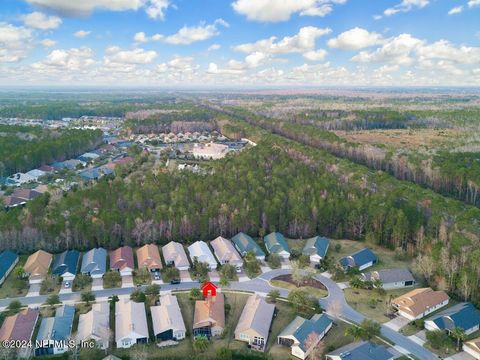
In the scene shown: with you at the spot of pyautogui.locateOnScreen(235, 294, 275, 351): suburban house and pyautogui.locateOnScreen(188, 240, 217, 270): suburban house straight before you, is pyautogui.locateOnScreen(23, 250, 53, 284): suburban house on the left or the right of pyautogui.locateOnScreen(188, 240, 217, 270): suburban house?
left

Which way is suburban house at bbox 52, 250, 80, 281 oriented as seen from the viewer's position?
toward the camera

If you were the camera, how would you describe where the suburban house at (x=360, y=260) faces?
facing the viewer and to the left of the viewer

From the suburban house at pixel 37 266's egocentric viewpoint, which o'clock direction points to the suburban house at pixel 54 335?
the suburban house at pixel 54 335 is roughly at 12 o'clock from the suburban house at pixel 37 266.

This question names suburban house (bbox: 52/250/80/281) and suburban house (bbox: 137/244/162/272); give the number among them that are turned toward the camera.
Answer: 2

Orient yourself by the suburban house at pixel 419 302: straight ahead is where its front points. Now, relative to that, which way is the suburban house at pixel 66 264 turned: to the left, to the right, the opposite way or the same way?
to the left

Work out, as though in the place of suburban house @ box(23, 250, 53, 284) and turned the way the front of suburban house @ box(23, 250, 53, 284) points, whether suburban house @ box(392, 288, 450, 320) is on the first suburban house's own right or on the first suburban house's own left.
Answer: on the first suburban house's own left

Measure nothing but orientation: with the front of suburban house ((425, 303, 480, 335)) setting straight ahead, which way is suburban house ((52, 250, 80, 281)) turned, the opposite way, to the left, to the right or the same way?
to the left

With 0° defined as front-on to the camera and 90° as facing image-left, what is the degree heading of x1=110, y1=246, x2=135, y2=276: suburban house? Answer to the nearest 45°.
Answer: approximately 0°

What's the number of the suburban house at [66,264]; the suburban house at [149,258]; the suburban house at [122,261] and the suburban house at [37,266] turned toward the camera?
4

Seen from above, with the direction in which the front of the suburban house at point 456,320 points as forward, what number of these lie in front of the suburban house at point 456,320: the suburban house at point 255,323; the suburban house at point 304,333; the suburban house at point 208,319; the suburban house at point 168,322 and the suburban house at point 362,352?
5

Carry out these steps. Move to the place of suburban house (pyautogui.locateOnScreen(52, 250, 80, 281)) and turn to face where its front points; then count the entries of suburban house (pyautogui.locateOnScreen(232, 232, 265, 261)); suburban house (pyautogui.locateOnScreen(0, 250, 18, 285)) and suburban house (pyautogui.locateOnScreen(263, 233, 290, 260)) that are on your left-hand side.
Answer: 2

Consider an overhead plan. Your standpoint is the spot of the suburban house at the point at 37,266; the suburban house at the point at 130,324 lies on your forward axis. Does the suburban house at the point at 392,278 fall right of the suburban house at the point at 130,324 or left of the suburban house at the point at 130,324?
left

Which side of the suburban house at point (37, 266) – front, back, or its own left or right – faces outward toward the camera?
front
